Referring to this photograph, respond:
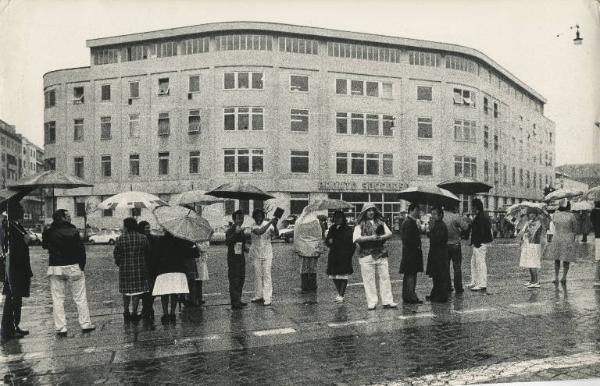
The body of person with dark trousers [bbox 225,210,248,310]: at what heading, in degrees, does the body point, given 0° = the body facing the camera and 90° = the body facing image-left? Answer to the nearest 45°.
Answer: approximately 315°

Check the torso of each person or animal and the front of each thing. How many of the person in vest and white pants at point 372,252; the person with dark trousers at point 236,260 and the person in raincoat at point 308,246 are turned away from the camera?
1

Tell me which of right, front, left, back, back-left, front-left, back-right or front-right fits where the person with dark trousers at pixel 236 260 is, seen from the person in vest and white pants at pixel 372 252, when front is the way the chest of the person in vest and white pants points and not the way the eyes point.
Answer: right

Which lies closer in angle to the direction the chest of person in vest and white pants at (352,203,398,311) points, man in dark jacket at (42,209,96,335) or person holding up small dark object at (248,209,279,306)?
the man in dark jacket

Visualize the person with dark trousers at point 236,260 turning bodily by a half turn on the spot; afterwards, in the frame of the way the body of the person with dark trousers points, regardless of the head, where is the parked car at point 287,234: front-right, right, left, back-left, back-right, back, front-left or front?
front-right

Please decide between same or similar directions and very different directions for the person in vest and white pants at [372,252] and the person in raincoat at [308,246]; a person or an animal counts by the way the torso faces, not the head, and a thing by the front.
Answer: very different directions

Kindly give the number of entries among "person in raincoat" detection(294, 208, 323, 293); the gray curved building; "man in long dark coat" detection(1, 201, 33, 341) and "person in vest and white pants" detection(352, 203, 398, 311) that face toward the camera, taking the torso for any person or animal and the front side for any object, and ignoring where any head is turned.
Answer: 2

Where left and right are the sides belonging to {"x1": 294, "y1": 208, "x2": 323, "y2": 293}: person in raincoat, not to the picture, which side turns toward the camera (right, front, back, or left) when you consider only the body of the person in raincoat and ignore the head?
back

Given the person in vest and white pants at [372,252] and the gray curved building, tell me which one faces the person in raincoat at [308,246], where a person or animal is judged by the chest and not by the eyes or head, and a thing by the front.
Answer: the gray curved building

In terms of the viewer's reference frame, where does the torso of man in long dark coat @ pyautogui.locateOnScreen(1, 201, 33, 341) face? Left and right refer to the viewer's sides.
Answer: facing to the right of the viewer

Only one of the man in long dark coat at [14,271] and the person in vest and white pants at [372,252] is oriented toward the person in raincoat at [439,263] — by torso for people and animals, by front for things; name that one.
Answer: the man in long dark coat
